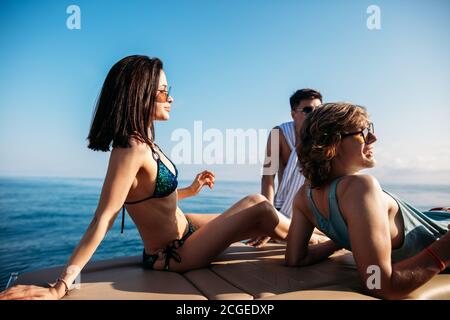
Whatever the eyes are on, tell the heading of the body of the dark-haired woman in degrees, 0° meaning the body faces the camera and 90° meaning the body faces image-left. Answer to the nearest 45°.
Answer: approximately 270°

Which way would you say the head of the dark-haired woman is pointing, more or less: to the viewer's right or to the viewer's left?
to the viewer's right

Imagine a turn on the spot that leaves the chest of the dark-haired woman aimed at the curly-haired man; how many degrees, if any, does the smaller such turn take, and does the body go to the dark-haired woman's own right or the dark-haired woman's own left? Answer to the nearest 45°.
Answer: approximately 45° to the dark-haired woman's own right
